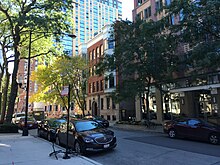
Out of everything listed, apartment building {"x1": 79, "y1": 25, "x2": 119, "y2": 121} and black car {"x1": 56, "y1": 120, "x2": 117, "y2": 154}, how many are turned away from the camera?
0

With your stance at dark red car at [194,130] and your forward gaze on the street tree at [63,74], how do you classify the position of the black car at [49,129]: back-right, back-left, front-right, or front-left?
front-left

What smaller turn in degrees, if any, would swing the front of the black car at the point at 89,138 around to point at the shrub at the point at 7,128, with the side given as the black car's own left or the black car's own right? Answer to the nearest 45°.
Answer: approximately 180°

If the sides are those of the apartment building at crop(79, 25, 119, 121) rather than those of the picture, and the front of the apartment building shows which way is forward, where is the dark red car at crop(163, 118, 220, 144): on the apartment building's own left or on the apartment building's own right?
on the apartment building's own left

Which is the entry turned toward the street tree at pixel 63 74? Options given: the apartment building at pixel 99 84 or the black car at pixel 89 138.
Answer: the apartment building

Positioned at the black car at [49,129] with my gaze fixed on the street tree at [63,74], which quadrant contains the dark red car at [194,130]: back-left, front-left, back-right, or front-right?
back-right

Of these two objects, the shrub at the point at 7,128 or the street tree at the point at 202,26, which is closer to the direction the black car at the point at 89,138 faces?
the street tree

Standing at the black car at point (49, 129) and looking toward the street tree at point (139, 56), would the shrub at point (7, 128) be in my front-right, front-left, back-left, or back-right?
back-left

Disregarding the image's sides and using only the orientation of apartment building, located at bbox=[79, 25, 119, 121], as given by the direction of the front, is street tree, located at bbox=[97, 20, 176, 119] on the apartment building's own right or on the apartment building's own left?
on the apartment building's own left
